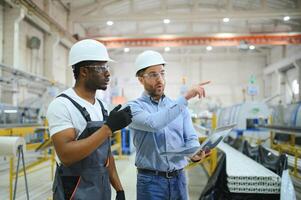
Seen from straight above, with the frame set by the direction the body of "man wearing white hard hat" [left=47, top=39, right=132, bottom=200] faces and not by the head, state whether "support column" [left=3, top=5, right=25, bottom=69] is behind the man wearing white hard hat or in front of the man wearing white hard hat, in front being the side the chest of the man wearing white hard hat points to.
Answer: behind

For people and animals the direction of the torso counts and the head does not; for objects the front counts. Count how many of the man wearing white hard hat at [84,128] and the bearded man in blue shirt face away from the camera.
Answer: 0

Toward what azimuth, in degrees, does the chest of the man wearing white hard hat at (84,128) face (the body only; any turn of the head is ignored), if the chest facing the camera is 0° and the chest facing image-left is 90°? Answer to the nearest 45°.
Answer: approximately 315°

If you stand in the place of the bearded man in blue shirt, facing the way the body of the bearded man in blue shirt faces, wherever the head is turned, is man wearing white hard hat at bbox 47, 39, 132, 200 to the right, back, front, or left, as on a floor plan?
right

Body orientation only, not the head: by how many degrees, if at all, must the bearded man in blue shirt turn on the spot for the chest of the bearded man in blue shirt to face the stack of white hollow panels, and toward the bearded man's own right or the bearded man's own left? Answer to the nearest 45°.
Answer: approximately 90° to the bearded man's own left

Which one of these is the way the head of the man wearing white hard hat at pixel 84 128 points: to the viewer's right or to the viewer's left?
to the viewer's right

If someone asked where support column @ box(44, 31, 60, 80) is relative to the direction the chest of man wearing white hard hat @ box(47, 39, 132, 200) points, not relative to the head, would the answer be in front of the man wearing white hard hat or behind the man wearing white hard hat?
behind
